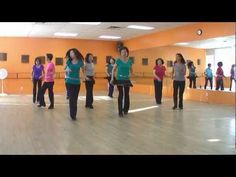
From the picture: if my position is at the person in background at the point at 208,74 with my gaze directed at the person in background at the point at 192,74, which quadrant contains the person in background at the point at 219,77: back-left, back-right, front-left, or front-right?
back-left

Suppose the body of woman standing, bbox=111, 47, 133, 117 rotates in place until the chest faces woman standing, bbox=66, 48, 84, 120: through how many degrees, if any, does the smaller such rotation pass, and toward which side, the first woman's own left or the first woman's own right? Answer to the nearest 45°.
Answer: approximately 45° to the first woman's own right

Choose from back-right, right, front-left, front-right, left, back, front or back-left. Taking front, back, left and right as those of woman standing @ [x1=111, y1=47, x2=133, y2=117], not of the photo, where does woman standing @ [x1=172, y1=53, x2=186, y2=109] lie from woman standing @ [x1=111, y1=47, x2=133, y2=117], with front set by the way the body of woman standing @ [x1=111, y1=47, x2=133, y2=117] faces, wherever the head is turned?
back-left

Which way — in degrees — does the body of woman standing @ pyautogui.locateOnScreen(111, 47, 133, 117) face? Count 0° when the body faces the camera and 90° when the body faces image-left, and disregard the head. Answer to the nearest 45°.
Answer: approximately 0°

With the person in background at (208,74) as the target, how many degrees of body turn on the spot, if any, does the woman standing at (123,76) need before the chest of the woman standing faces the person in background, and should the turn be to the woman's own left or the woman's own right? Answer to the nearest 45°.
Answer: approximately 135° to the woman's own left

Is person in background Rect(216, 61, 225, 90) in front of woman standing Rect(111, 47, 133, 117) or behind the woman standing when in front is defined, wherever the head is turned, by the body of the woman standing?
behind

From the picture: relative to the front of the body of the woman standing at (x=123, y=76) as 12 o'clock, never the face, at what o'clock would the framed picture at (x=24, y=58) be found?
The framed picture is roughly at 5 o'clock from the woman standing.

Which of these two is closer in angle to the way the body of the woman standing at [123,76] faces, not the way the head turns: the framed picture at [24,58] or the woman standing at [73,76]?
the woman standing
